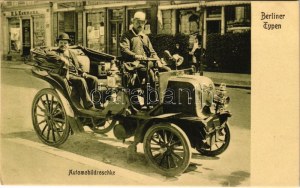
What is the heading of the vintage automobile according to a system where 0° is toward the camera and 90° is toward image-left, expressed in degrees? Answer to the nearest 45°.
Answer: approximately 315°

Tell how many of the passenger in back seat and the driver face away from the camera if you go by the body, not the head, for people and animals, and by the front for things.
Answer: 0

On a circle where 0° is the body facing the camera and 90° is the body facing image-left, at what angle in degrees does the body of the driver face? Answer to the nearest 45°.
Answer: approximately 315°

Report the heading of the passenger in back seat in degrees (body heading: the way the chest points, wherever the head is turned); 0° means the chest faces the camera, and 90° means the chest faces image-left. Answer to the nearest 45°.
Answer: approximately 315°
